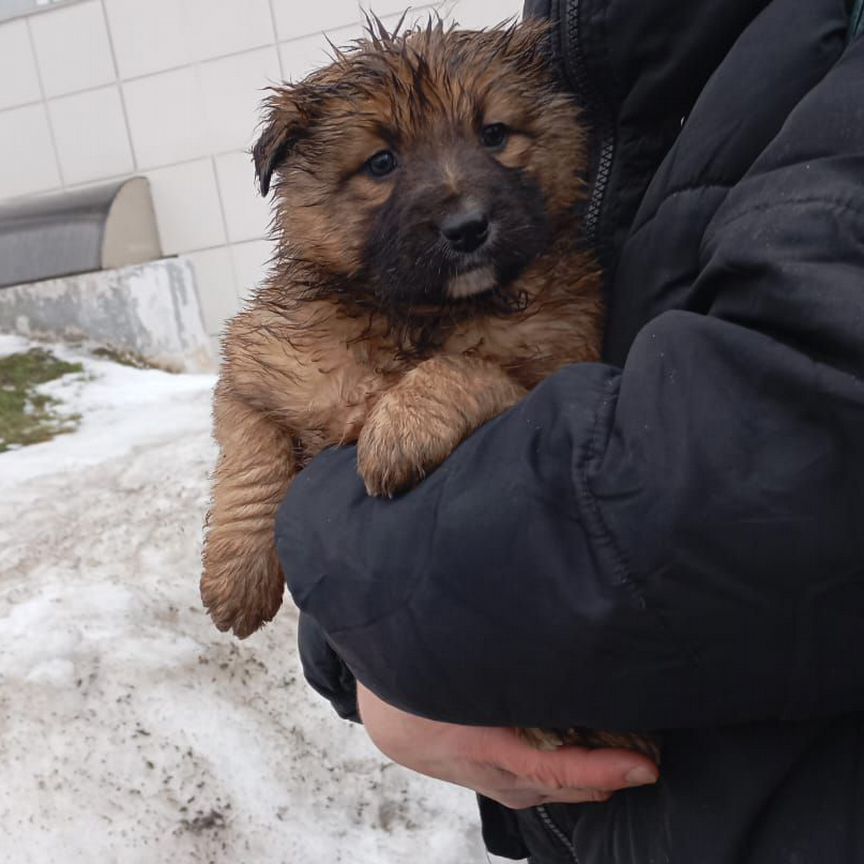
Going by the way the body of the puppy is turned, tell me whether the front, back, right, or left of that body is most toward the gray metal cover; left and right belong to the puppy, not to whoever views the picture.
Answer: back

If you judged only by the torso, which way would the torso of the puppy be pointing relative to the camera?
toward the camera
